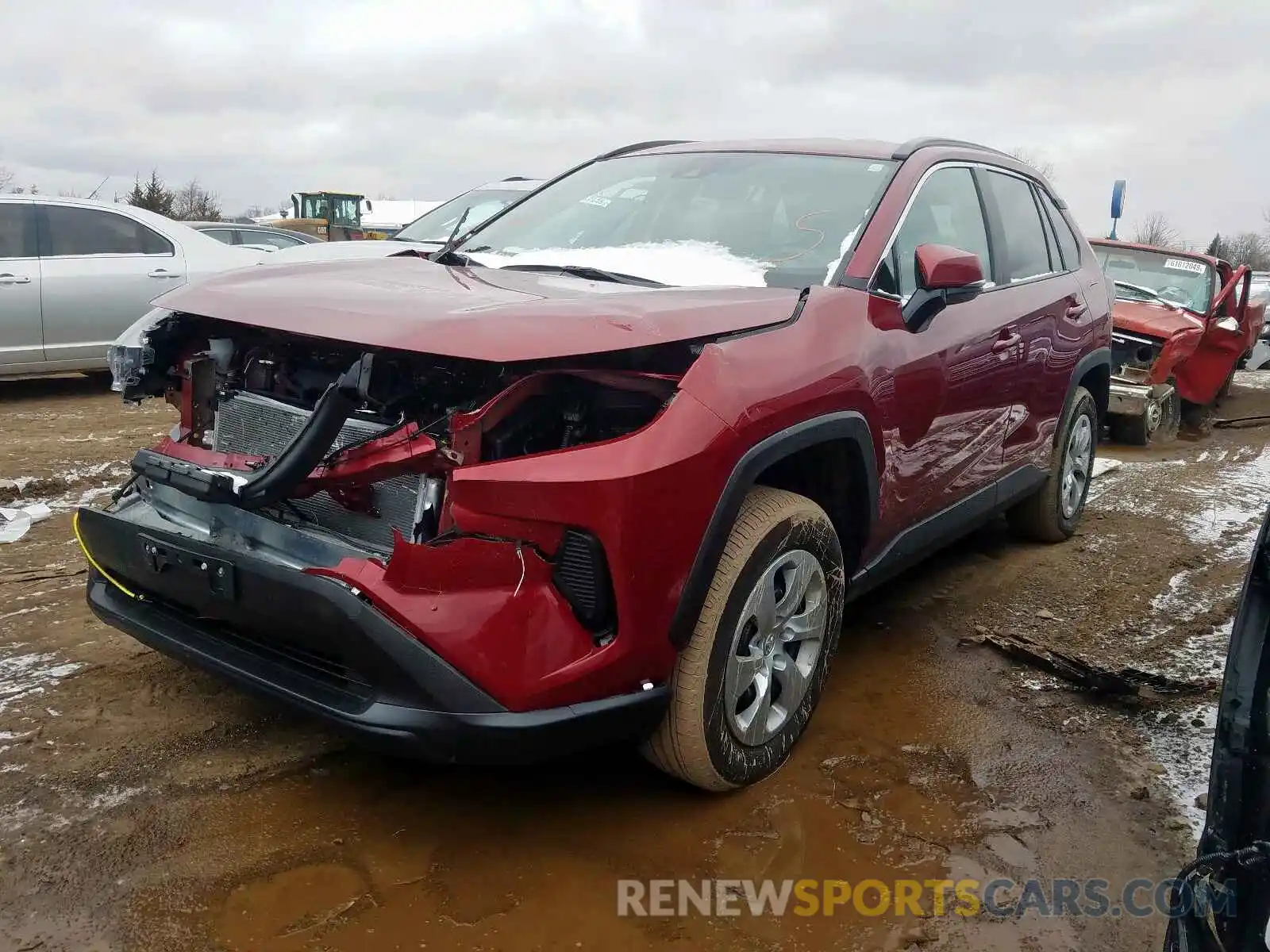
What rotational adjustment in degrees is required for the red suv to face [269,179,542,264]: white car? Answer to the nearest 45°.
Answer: approximately 135° to its right

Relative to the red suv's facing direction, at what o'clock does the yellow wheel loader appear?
The yellow wheel loader is roughly at 4 o'clock from the red suv.

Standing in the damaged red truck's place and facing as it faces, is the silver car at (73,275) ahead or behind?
ahead

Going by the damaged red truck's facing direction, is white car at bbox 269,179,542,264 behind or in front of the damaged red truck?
in front

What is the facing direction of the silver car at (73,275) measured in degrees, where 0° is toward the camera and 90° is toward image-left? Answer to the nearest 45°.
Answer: approximately 90°

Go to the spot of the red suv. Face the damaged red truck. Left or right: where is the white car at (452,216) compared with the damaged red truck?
left

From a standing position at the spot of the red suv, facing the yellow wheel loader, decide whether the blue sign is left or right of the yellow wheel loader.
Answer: right

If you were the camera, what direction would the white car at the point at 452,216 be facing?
facing the viewer and to the left of the viewer

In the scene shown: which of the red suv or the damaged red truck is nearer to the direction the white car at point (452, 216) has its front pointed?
the red suv

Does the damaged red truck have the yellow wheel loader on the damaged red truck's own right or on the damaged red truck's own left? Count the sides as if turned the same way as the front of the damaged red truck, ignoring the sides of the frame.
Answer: on the damaged red truck's own right

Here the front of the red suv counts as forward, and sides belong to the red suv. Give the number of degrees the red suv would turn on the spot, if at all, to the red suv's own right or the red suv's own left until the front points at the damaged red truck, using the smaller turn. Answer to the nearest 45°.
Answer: approximately 180°
